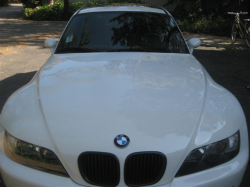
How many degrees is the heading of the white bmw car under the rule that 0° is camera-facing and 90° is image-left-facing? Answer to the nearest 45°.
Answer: approximately 0°
